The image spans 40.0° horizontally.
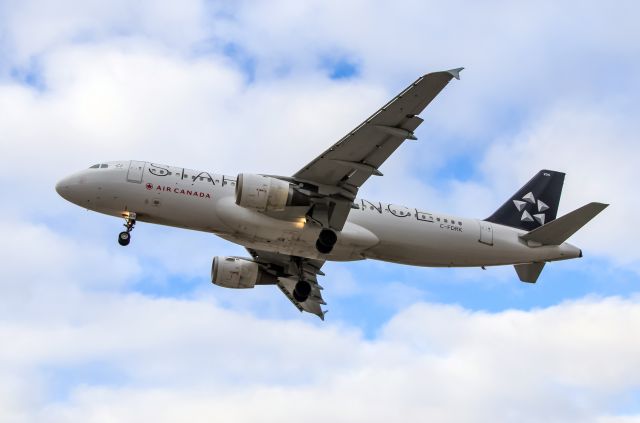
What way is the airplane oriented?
to the viewer's left
